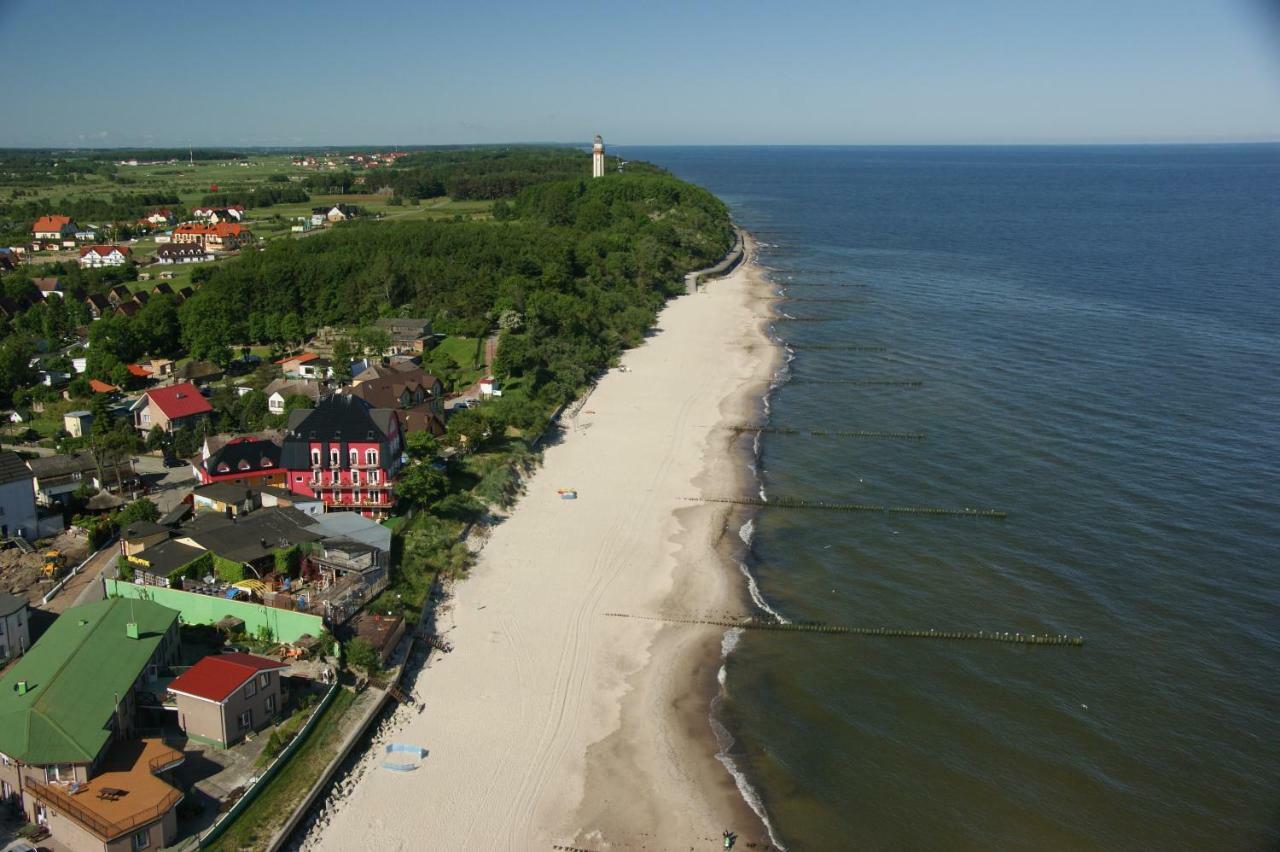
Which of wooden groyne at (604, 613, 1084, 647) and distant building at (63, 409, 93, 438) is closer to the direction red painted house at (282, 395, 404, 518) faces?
the wooden groyne

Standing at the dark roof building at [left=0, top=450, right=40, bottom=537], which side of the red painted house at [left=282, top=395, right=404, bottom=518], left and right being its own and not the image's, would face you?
right

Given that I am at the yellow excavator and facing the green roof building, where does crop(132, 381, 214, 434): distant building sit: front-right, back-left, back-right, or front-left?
back-left

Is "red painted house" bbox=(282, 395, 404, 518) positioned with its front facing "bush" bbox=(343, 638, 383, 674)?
yes

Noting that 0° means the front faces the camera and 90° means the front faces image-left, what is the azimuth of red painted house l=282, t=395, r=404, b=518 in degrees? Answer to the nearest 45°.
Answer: approximately 0°

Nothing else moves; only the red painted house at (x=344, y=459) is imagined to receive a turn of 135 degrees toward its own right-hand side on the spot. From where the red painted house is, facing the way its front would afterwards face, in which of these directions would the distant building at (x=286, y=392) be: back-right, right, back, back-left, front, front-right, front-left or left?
front-right

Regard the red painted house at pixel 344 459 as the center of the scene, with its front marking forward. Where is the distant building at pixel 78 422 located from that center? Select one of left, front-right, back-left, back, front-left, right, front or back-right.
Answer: back-right

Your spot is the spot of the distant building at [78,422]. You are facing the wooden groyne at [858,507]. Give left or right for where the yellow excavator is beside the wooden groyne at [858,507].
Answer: right

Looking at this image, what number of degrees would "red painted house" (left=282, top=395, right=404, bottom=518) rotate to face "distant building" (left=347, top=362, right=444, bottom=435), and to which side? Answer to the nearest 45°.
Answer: approximately 180°

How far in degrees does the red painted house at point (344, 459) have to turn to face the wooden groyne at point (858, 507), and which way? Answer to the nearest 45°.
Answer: approximately 90° to its left

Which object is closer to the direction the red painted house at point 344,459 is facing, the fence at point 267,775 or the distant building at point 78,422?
the fence

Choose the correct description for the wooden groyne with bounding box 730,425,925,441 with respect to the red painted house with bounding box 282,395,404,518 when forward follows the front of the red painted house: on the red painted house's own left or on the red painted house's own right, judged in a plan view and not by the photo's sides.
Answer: on the red painted house's own left

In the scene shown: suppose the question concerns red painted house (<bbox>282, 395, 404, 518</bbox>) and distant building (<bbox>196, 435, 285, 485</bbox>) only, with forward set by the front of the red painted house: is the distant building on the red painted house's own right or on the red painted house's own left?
on the red painted house's own right
